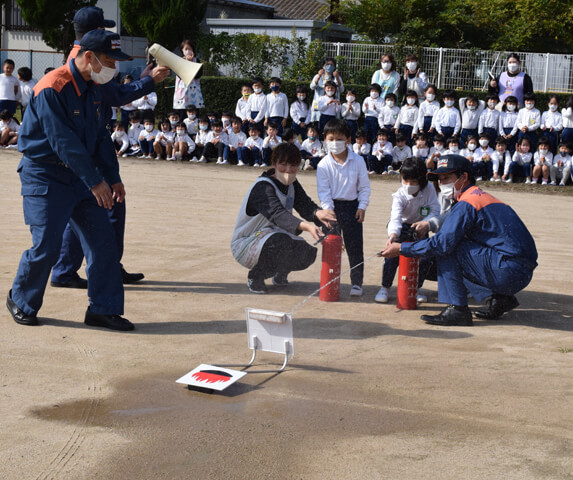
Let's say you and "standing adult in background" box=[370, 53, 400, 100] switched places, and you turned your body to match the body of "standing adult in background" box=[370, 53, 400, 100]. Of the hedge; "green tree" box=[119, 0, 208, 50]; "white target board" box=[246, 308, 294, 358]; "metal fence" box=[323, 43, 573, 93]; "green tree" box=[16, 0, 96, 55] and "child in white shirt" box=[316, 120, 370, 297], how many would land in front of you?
2

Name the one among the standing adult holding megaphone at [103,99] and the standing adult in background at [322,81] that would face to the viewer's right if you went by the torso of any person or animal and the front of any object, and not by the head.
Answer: the standing adult holding megaphone at [103,99]

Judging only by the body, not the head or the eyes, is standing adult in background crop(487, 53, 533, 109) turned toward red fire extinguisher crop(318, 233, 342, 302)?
yes

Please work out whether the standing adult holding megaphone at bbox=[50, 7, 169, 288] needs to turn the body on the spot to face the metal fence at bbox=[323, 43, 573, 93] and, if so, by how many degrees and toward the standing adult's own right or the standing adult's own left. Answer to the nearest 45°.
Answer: approximately 45° to the standing adult's own left

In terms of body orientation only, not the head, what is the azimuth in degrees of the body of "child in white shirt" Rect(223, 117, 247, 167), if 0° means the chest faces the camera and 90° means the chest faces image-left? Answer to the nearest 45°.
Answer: approximately 0°

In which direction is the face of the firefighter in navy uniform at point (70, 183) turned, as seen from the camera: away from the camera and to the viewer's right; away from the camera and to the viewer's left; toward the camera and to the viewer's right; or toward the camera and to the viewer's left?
toward the camera and to the viewer's right

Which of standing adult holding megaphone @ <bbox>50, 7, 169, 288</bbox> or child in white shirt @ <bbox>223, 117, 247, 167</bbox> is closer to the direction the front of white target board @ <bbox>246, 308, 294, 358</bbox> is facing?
the child in white shirt

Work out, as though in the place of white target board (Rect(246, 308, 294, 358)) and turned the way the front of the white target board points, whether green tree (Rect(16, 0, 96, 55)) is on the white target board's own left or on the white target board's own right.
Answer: on the white target board's own left

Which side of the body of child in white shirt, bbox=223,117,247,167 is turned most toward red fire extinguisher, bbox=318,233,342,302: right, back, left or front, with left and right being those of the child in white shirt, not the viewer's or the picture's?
front

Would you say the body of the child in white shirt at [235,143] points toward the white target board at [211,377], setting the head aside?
yes

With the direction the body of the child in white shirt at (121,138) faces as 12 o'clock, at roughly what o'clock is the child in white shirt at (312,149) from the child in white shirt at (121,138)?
the child in white shirt at (312,149) is roughly at 10 o'clock from the child in white shirt at (121,138).
